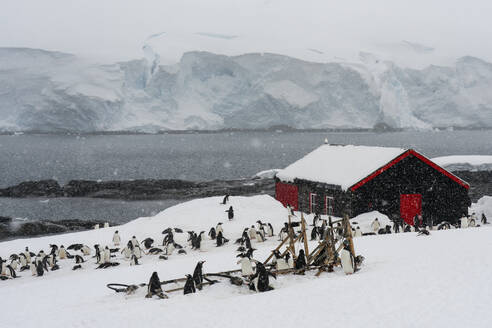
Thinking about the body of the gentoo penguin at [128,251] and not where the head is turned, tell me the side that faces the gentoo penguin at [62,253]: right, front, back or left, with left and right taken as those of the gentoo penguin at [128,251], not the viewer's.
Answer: right

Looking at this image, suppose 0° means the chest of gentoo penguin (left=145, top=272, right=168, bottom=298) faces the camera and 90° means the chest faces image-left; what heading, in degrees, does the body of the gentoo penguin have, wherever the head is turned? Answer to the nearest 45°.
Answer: approximately 180°

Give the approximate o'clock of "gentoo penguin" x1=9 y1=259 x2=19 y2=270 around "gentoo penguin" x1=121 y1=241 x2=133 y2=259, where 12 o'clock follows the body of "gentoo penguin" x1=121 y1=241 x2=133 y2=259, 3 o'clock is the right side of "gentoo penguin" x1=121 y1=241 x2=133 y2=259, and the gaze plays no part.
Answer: "gentoo penguin" x1=9 y1=259 x2=19 y2=270 is roughly at 2 o'clock from "gentoo penguin" x1=121 y1=241 x2=133 y2=259.

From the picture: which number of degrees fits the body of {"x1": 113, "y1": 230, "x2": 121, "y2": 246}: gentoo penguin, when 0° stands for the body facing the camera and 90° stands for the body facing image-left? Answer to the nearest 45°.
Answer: approximately 0°

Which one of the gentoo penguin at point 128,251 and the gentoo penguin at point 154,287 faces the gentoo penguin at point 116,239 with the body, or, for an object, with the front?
the gentoo penguin at point 154,287

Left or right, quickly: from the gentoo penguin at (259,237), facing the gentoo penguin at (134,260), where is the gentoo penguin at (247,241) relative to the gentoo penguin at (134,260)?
left

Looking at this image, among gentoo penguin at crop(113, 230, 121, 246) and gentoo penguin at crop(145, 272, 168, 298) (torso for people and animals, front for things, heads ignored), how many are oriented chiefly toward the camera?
1

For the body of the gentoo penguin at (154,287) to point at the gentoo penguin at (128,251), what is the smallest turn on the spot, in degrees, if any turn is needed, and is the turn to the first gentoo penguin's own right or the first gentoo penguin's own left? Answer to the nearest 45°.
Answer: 0° — it already faces it
